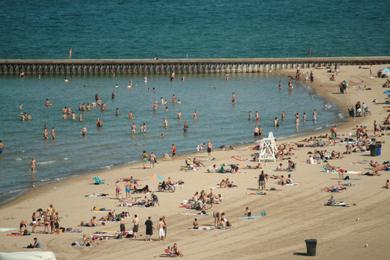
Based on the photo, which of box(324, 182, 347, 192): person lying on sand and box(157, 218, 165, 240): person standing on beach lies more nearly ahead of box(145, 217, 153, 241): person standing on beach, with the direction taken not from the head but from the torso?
the person lying on sand

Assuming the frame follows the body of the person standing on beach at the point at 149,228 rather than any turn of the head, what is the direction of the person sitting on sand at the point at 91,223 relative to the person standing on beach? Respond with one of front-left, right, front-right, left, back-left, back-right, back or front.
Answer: front-left

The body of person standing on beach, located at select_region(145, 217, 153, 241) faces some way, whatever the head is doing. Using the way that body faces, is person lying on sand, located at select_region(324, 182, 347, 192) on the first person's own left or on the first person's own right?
on the first person's own right

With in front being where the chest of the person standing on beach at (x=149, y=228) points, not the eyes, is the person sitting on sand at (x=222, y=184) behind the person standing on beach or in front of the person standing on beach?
in front

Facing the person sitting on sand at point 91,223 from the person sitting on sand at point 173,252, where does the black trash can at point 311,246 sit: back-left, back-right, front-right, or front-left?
back-right

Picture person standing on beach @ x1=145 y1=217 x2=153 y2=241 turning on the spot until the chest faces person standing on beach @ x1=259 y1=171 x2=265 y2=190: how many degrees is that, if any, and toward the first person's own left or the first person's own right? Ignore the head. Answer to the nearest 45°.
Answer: approximately 45° to the first person's own right

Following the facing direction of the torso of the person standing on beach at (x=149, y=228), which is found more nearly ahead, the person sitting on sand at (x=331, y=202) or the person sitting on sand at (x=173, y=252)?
the person sitting on sand at (x=331, y=202)

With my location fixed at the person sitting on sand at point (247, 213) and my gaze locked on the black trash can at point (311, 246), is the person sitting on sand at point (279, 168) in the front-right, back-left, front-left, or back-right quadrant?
back-left

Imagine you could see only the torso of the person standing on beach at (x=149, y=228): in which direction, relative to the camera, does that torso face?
away from the camera
